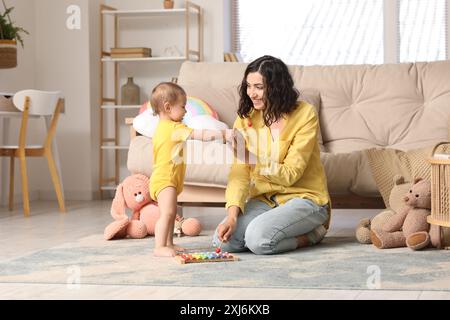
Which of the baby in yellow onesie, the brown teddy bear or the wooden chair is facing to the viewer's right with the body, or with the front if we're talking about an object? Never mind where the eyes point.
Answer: the baby in yellow onesie

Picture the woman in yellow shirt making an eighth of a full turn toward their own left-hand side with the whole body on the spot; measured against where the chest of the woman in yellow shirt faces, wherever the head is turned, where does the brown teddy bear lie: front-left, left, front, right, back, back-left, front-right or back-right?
left

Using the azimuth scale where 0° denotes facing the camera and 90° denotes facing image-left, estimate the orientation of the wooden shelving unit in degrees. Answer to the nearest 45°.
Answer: approximately 0°

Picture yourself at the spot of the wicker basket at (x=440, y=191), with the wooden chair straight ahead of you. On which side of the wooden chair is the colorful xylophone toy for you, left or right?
left

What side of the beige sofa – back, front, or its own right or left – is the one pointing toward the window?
back

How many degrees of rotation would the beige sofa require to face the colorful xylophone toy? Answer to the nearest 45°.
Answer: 0° — it already faces it

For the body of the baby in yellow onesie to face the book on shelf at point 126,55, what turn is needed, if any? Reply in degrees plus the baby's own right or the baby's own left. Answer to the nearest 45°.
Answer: approximately 90° to the baby's own left

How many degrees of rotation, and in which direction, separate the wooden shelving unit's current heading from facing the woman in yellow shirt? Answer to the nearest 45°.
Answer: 0° — it already faces them

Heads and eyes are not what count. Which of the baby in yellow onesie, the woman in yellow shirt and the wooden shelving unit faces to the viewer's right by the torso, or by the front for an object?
the baby in yellow onesie

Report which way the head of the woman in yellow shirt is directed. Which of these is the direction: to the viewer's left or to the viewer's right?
to the viewer's left

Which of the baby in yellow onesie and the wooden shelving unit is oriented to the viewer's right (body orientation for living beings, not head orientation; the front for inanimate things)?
the baby in yellow onesie

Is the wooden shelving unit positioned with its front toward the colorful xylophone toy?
yes

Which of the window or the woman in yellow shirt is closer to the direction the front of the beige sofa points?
the woman in yellow shirt

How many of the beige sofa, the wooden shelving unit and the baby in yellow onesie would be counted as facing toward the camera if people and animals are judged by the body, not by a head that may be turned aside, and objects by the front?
2
